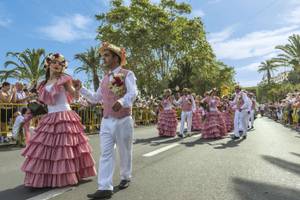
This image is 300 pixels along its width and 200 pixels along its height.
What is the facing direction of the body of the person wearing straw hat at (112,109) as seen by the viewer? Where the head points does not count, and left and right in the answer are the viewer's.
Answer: facing the viewer and to the left of the viewer

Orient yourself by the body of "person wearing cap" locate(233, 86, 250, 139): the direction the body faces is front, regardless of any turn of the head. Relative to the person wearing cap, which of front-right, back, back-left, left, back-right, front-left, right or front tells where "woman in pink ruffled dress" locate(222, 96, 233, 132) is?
back-right

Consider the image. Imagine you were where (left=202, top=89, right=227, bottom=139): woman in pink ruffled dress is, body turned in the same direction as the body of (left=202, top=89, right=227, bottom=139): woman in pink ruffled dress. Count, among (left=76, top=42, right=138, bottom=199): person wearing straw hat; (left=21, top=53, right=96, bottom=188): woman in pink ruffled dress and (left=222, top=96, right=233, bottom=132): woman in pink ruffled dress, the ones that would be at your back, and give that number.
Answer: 1

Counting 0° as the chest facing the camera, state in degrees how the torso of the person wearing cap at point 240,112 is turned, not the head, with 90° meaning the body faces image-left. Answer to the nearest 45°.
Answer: approximately 45°

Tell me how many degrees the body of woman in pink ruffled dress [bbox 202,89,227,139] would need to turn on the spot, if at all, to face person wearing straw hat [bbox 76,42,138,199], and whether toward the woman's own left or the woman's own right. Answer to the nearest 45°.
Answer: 0° — they already face them

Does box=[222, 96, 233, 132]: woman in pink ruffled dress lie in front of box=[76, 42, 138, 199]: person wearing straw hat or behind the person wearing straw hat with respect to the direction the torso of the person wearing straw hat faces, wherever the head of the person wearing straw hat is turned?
behind

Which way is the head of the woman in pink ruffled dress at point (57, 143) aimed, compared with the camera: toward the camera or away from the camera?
toward the camera

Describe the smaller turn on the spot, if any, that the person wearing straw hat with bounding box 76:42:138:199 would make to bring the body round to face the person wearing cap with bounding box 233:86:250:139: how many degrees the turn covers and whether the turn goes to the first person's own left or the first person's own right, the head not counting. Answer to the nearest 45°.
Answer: approximately 180°

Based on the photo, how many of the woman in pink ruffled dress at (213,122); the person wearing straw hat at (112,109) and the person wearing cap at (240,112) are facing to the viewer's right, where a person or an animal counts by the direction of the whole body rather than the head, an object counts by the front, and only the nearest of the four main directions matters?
0

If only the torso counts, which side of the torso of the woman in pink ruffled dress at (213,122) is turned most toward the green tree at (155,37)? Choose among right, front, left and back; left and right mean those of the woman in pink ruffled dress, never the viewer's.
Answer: back

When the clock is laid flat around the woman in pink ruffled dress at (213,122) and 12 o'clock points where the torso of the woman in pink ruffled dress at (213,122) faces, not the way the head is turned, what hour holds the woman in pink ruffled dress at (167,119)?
the woman in pink ruffled dress at (167,119) is roughly at 3 o'clock from the woman in pink ruffled dress at (213,122).

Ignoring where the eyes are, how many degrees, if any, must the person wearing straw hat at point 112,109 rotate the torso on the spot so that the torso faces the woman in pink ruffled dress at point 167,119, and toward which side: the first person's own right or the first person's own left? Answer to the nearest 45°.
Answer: approximately 135° to the first person's own right

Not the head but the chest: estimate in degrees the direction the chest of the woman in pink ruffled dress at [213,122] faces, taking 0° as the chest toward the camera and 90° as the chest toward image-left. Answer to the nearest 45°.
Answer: approximately 0°

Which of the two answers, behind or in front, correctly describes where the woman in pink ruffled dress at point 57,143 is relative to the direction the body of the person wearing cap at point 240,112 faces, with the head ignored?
in front
